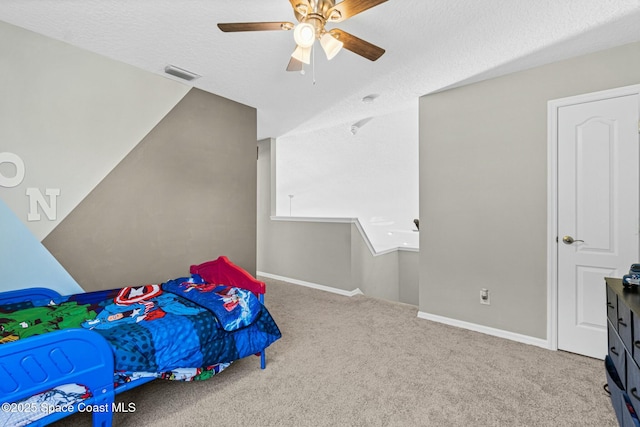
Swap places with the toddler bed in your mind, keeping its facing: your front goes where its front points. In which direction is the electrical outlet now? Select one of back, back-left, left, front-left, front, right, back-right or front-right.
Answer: back-left

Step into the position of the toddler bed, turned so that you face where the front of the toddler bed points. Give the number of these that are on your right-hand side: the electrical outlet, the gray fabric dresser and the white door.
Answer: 0

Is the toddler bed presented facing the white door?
no

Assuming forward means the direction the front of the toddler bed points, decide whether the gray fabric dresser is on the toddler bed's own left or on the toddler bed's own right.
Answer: on the toddler bed's own left

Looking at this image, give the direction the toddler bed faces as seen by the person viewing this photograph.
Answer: facing the viewer and to the left of the viewer

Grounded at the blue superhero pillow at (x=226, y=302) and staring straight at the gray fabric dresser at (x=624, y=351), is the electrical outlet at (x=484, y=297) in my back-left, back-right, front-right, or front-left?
front-left
